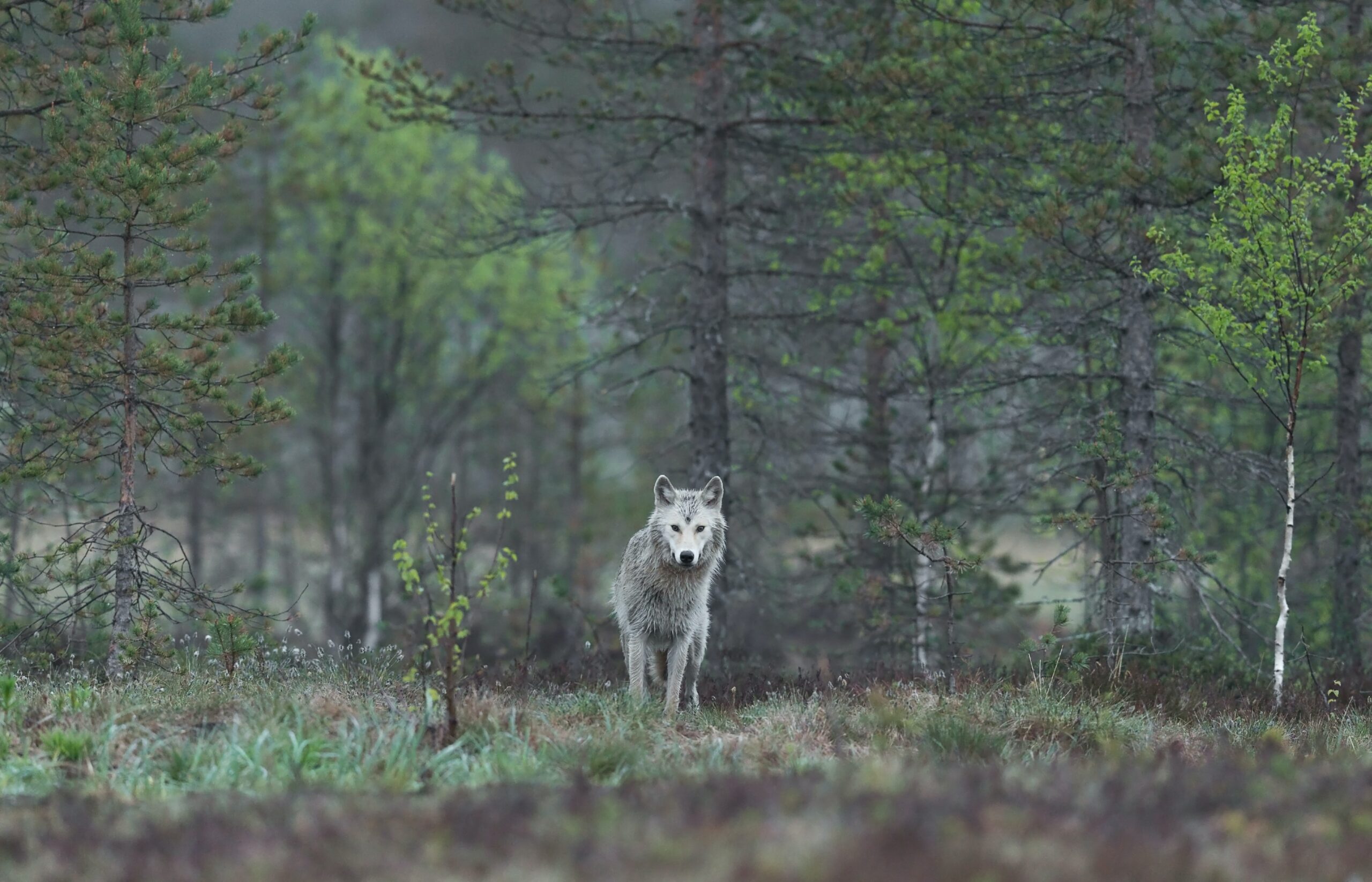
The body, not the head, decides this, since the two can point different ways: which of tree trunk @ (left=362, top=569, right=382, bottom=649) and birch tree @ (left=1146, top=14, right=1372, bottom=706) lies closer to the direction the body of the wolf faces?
the birch tree

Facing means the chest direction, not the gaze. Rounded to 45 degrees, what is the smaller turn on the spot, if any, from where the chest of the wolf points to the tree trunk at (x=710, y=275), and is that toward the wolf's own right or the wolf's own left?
approximately 180°

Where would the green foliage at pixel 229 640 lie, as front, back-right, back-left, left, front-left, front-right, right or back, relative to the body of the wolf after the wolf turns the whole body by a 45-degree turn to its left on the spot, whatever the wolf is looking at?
back-right

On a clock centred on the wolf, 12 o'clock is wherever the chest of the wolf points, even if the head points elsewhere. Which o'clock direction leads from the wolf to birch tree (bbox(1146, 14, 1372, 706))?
The birch tree is roughly at 9 o'clock from the wolf.

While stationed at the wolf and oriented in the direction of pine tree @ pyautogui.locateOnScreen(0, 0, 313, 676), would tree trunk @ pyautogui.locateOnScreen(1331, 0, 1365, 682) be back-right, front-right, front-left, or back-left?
back-right

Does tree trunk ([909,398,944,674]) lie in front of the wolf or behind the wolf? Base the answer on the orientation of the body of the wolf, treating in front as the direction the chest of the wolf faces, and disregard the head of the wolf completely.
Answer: behind

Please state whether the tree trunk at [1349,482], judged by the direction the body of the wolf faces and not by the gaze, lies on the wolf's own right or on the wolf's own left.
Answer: on the wolf's own left

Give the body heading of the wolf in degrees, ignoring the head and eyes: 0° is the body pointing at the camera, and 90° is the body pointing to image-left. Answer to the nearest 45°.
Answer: approximately 0°

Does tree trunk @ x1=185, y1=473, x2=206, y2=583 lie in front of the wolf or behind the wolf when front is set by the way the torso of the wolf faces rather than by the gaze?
behind

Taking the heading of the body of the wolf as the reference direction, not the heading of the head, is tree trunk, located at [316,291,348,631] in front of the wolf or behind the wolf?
behind

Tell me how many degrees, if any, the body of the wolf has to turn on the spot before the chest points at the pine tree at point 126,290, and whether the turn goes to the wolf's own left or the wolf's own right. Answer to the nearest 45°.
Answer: approximately 90° to the wolf's own right
